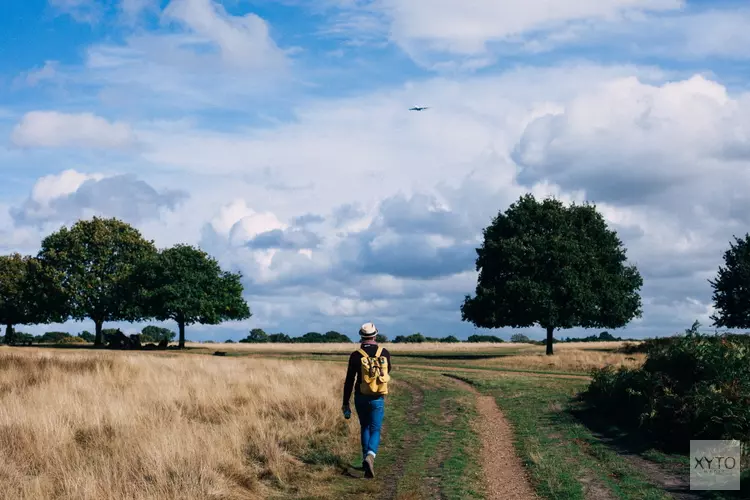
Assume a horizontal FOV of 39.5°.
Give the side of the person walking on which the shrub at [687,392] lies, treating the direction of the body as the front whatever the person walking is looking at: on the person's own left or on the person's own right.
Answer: on the person's own right

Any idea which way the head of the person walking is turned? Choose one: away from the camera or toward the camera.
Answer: away from the camera

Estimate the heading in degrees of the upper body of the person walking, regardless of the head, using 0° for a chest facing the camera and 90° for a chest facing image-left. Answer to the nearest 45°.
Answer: approximately 180°
